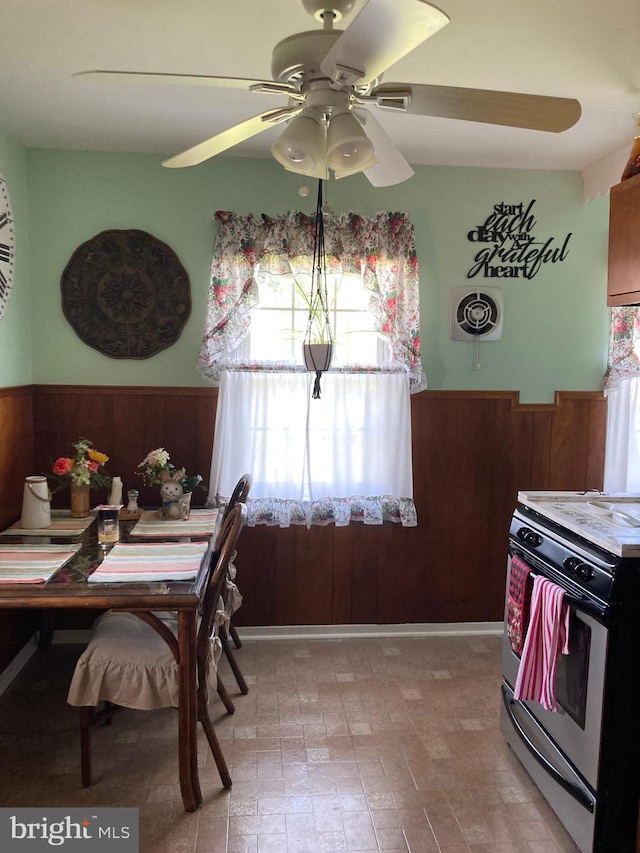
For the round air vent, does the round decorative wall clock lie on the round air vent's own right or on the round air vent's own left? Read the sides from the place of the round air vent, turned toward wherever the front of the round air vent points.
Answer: on the round air vent's own right

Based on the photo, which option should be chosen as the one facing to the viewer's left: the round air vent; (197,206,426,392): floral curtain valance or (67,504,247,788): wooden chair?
the wooden chair

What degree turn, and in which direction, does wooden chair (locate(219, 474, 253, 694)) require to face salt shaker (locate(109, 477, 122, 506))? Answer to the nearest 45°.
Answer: approximately 45° to its right

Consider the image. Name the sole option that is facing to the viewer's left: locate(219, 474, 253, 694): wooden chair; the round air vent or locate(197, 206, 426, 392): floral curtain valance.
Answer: the wooden chair

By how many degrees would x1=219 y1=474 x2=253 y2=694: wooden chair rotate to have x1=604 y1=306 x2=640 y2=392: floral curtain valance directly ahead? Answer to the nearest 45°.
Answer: approximately 180°

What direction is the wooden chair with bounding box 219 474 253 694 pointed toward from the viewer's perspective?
to the viewer's left

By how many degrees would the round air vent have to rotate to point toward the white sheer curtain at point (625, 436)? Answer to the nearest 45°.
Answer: approximately 90° to its left

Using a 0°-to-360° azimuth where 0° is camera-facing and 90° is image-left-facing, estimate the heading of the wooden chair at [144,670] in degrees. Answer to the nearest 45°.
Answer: approximately 90°

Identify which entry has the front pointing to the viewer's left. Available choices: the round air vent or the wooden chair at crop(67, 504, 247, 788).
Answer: the wooden chair

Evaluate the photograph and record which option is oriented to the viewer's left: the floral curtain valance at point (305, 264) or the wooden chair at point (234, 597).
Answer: the wooden chair

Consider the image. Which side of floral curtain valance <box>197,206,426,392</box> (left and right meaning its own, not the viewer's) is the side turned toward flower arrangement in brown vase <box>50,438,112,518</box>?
right
